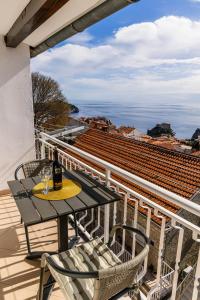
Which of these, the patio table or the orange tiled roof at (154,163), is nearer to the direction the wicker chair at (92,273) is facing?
the patio table

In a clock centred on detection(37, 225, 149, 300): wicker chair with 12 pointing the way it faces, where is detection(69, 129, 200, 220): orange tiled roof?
The orange tiled roof is roughly at 2 o'clock from the wicker chair.

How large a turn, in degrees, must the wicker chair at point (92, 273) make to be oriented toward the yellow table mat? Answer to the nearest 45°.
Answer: approximately 45° to its right

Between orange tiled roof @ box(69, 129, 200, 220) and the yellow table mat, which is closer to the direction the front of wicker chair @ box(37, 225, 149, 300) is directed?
the yellow table mat

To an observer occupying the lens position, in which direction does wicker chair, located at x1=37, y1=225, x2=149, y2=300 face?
facing away from the viewer and to the left of the viewer

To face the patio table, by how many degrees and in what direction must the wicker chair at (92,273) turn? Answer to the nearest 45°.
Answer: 0° — it already faces it
